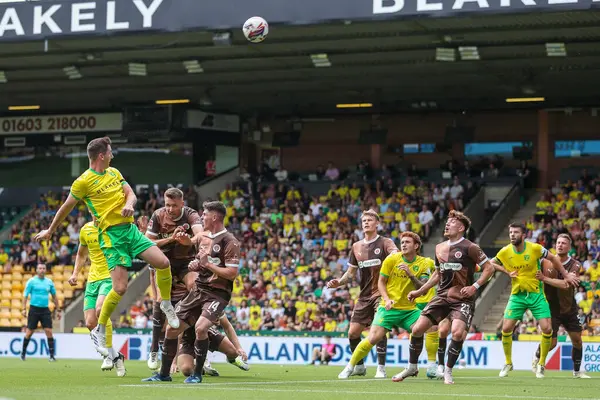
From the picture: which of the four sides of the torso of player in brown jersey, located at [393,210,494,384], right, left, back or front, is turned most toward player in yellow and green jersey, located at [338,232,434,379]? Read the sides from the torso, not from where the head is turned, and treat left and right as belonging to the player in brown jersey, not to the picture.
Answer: right

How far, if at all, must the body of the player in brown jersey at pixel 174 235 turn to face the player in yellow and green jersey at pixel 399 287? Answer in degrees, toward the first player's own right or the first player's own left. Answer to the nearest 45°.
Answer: approximately 90° to the first player's own left

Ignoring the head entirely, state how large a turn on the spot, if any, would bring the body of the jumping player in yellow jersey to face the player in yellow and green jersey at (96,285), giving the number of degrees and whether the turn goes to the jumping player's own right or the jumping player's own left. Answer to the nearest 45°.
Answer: approximately 135° to the jumping player's own left

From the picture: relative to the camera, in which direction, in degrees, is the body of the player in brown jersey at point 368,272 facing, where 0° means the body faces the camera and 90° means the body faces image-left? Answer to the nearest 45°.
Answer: approximately 0°

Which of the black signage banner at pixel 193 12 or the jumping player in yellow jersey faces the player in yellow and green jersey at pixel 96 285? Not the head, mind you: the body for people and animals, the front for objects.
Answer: the black signage banner

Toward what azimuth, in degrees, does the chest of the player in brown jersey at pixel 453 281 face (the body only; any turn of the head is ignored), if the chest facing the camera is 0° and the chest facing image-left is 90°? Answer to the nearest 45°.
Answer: approximately 45°

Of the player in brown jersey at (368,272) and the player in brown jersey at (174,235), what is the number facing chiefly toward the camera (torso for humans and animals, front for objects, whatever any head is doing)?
2

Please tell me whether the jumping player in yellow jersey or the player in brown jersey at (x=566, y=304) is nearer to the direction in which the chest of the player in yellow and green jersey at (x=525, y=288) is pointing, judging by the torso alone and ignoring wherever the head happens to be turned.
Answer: the jumping player in yellow jersey

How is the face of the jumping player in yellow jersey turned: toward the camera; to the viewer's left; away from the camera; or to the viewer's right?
to the viewer's right
